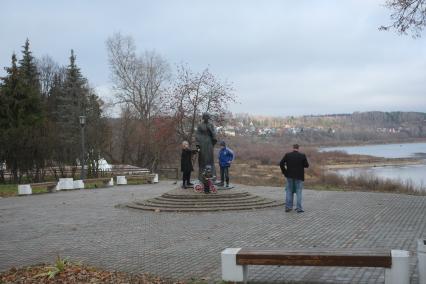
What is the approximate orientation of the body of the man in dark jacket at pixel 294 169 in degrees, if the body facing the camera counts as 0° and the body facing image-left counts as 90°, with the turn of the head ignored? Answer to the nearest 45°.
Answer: approximately 180°

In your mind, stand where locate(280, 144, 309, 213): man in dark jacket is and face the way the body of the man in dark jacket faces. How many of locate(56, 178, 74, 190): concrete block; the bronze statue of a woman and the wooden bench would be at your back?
1

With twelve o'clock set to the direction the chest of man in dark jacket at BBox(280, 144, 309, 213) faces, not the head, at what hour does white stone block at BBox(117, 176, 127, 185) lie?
The white stone block is roughly at 11 o'clock from the man in dark jacket.

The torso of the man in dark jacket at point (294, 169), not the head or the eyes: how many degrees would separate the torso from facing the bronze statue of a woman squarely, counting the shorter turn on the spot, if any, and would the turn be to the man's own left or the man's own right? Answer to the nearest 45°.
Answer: approximately 45° to the man's own left

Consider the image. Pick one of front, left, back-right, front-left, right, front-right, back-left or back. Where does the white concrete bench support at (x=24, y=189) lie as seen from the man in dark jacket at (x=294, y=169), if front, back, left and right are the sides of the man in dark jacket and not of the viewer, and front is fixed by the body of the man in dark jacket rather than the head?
front-left

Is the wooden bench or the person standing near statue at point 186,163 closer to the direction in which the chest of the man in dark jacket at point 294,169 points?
the person standing near statue

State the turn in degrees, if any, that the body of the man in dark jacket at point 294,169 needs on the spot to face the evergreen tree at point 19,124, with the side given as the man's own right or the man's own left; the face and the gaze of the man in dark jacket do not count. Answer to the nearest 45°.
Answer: approximately 45° to the man's own left

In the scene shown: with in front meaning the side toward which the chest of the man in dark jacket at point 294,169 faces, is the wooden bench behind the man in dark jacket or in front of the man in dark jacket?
behind
